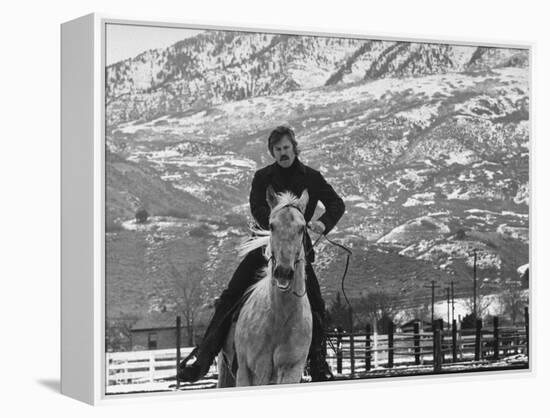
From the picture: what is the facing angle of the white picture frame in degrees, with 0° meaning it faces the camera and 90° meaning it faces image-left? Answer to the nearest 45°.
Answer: approximately 315°
